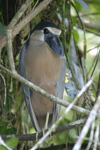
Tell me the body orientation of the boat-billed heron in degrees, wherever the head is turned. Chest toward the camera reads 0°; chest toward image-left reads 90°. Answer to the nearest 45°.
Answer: approximately 0°
